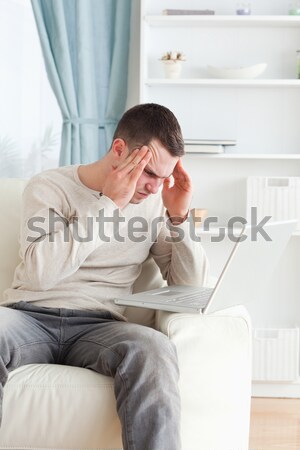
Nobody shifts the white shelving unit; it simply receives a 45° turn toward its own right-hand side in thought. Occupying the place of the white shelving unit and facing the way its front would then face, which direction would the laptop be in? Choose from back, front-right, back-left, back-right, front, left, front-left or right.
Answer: front-left

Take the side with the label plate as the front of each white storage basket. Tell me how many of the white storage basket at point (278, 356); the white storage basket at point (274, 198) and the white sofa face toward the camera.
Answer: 3

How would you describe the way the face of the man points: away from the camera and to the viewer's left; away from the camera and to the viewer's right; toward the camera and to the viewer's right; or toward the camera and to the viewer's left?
toward the camera and to the viewer's right

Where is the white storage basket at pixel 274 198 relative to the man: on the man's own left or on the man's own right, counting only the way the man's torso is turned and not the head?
on the man's own left

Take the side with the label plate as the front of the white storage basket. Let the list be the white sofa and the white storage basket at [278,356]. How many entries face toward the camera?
2

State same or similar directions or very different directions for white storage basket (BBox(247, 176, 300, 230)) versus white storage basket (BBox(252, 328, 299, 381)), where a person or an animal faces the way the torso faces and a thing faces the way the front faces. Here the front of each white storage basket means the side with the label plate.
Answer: same or similar directions

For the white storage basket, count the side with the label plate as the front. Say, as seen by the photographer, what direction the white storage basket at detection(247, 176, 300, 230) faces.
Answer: facing the viewer

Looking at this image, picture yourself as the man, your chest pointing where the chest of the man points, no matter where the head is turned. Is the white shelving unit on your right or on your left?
on your left

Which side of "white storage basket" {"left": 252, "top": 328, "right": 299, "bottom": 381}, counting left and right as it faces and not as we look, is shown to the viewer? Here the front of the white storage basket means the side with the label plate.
front
